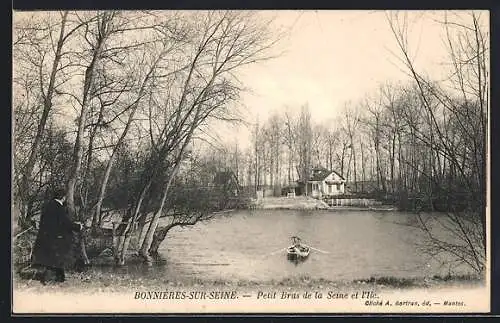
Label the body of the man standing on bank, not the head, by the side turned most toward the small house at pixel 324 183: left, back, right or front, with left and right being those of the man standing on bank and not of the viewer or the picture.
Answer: front

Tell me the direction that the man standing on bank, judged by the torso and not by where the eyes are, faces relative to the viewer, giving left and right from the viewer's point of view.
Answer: facing to the right of the viewer
